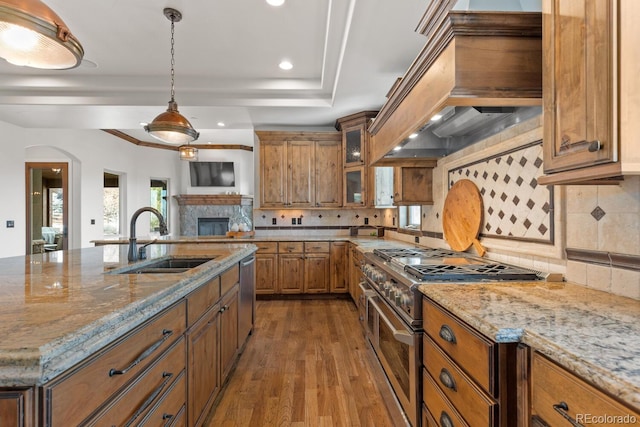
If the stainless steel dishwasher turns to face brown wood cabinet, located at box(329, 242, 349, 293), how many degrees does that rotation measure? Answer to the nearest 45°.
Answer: approximately 45° to its left

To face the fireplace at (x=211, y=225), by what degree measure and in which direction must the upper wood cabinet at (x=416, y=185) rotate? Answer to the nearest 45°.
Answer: approximately 45° to its right

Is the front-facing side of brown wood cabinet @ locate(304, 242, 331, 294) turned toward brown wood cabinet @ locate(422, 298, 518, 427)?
yes

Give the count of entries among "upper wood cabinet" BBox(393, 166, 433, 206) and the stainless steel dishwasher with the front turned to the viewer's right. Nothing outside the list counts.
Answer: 1

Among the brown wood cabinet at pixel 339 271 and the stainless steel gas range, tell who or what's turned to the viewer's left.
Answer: the stainless steel gas range

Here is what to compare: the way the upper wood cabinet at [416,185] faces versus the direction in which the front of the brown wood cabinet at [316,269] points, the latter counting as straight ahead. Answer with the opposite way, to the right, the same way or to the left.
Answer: to the right

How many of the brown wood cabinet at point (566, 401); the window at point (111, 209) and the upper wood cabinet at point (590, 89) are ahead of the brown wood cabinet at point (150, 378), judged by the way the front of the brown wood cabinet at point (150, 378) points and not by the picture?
2

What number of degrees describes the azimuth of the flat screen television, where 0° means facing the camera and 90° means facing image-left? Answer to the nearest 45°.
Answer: approximately 0°

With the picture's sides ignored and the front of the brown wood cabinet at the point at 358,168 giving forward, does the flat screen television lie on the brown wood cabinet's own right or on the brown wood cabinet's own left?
on the brown wood cabinet's own right

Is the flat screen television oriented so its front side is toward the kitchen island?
yes

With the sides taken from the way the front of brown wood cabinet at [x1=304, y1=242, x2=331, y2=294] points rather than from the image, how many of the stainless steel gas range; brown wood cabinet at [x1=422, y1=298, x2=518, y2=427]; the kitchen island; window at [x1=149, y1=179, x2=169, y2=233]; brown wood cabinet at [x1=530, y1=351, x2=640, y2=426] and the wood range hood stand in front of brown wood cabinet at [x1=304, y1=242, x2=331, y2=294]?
5

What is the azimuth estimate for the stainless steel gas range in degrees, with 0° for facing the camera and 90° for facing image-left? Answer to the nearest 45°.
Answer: approximately 90°

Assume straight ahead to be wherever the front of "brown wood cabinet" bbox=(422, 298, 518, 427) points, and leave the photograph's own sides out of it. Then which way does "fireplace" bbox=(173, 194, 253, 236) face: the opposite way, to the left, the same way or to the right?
to the left
